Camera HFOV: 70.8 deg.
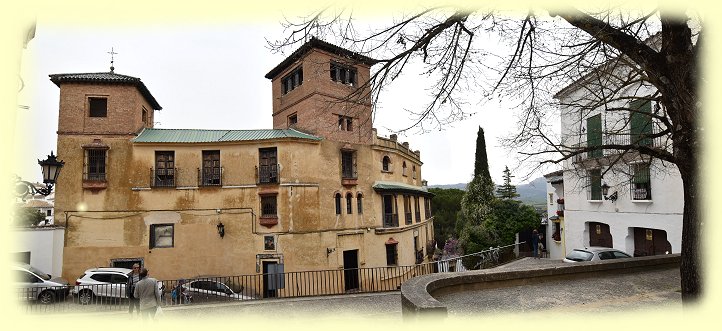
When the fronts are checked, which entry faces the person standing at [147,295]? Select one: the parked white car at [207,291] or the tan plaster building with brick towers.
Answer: the tan plaster building with brick towers

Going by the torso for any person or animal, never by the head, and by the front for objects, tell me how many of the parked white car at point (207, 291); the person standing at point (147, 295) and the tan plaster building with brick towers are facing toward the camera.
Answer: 1

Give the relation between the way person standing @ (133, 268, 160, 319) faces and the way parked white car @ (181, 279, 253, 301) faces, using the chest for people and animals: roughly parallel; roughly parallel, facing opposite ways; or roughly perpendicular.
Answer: roughly perpendicular

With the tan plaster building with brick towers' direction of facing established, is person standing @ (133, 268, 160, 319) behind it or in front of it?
in front

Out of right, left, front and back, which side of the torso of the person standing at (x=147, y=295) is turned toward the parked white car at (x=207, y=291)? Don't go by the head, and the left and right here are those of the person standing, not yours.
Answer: front

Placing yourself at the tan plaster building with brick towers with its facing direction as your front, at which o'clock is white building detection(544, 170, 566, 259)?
The white building is roughly at 9 o'clock from the tan plaster building with brick towers.

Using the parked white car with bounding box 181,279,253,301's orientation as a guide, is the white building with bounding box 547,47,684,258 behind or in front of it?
in front

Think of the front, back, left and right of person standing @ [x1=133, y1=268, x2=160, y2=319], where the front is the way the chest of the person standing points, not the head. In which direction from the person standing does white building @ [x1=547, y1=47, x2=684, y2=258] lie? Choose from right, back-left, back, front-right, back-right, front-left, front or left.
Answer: right

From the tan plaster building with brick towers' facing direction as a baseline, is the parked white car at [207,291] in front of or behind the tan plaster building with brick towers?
in front

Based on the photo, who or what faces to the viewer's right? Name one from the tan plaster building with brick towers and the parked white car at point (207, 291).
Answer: the parked white car

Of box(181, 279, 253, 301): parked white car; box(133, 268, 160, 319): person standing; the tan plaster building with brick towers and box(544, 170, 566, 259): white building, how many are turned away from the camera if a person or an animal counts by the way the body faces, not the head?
1

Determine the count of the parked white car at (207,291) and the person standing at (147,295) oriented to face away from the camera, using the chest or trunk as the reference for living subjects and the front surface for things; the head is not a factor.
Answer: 1

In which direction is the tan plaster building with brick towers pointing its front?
toward the camera

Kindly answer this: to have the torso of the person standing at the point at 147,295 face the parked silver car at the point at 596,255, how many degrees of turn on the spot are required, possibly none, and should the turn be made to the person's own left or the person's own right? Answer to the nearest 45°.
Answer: approximately 90° to the person's own right

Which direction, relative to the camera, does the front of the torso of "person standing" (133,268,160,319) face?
away from the camera

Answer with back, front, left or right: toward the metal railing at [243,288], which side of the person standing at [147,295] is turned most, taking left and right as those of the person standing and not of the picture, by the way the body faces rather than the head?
right

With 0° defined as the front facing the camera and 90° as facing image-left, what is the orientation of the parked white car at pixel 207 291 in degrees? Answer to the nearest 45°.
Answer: approximately 270°
